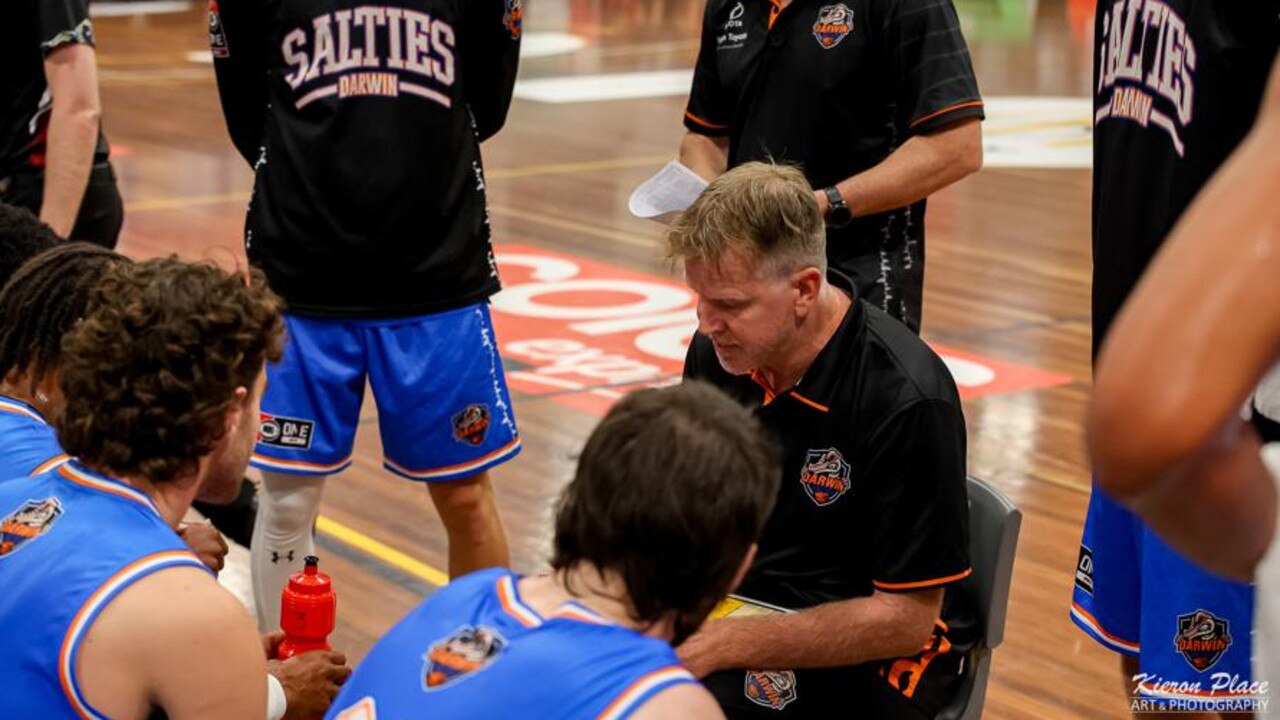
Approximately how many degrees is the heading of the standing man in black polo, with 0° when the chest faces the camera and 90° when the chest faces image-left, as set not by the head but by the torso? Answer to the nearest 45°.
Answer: approximately 45°
